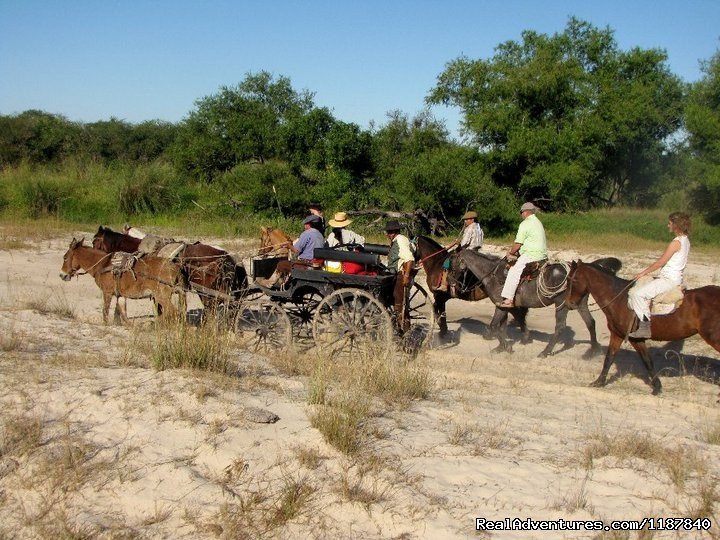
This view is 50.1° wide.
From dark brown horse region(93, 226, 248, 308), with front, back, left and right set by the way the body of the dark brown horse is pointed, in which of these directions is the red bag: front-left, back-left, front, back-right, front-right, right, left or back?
back-left

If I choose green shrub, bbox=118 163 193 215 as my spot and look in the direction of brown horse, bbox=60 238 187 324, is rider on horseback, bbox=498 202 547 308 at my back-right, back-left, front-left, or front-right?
front-left

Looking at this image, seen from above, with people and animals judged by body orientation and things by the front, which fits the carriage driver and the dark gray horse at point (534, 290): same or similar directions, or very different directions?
same or similar directions

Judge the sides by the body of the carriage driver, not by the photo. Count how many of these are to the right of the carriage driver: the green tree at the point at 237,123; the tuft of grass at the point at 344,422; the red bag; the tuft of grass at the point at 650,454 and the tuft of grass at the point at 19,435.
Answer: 1

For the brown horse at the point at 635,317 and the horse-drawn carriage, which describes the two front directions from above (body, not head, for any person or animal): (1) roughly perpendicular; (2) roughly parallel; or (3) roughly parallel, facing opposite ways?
roughly parallel

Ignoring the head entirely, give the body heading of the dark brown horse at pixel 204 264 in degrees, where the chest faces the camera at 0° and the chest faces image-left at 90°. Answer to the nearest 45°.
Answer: approximately 90°

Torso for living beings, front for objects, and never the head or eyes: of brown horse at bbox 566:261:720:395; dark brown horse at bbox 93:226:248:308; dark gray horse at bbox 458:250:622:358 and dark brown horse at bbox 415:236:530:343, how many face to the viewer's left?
4

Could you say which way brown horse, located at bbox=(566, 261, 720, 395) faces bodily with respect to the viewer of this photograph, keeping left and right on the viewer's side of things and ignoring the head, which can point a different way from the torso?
facing to the left of the viewer

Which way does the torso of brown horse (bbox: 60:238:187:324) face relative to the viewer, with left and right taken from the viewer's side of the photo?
facing to the left of the viewer

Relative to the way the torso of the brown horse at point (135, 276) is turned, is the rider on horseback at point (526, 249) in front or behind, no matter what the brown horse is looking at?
behind

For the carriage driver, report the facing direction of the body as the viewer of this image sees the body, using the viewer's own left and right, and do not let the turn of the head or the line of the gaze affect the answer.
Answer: facing to the left of the viewer

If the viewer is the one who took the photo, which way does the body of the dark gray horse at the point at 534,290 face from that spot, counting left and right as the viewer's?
facing to the left of the viewer

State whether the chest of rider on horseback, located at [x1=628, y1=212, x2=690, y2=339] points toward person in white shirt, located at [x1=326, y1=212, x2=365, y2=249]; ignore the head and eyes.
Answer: yes

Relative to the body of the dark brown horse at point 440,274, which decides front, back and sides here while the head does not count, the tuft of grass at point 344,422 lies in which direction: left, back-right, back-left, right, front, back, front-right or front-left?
left

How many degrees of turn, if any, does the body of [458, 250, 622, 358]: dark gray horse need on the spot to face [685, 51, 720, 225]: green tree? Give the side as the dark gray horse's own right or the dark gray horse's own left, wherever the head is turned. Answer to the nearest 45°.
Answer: approximately 90° to the dark gray horse's own right

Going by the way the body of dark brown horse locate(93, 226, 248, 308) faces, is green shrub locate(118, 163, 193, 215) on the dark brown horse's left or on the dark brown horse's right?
on the dark brown horse's right

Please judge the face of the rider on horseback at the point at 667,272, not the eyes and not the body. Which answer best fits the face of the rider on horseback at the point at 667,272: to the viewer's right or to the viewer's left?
to the viewer's left

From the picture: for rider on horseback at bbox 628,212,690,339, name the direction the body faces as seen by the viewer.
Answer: to the viewer's left

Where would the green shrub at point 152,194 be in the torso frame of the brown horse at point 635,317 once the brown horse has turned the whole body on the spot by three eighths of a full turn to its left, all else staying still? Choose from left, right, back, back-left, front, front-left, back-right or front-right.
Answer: back
